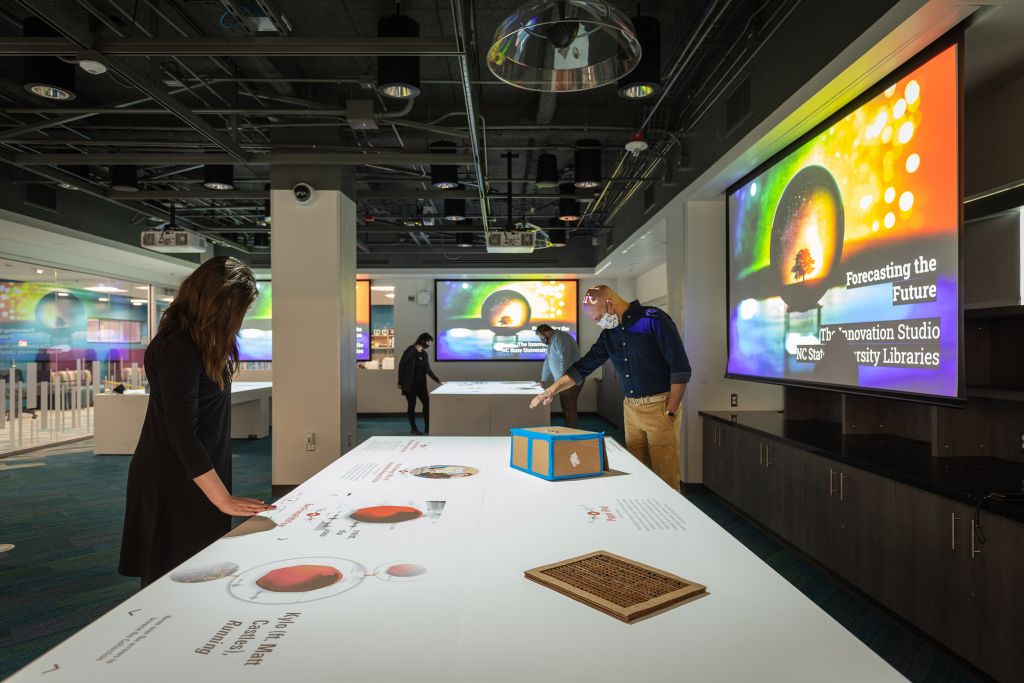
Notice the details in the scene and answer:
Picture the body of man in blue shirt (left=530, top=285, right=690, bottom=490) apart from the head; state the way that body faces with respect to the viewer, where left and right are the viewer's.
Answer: facing the viewer and to the left of the viewer

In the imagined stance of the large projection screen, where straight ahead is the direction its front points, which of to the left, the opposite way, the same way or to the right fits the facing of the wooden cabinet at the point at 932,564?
the same way

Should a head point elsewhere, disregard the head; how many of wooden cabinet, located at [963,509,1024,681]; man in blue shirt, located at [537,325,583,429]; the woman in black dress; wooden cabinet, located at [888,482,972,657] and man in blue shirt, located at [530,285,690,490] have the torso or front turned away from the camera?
0

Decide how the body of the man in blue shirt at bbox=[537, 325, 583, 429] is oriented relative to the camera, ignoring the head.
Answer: to the viewer's left

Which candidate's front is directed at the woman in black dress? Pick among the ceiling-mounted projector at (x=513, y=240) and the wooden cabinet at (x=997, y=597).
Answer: the wooden cabinet

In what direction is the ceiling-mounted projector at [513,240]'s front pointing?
away from the camera

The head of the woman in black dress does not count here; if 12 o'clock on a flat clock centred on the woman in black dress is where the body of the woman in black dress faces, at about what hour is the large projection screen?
The large projection screen is roughly at 12 o'clock from the woman in black dress.

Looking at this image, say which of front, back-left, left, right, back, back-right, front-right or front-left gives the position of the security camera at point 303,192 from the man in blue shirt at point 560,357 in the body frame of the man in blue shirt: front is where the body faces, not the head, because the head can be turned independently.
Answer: front-left

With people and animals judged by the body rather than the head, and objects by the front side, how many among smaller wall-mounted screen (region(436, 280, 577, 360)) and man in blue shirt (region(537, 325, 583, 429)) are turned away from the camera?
0

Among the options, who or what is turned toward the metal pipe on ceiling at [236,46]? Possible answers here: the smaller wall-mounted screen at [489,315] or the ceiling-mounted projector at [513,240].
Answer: the smaller wall-mounted screen

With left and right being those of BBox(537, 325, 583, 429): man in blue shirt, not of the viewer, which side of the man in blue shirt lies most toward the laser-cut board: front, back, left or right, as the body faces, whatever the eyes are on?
left

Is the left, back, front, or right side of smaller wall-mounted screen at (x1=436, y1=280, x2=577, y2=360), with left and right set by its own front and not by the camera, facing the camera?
front

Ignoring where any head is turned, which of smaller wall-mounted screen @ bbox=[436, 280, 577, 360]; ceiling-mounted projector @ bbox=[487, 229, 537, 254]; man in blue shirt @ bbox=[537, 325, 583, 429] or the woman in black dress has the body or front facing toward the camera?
the smaller wall-mounted screen

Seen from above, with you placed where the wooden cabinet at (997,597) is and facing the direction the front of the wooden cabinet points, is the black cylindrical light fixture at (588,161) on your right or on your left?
on your right

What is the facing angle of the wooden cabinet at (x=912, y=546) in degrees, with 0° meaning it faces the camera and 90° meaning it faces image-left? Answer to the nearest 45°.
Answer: approximately 45°

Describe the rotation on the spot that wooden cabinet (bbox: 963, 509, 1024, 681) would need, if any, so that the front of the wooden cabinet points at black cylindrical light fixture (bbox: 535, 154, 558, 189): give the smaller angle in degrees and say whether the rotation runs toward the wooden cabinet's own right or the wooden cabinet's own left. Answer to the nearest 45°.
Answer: approximately 90° to the wooden cabinet's own right

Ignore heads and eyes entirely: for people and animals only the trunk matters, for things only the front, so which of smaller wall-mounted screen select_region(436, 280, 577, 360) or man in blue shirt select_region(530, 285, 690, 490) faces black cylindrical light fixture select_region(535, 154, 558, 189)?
the smaller wall-mounted screen

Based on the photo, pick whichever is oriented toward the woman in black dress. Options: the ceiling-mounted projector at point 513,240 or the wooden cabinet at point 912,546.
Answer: the wooden cabinet

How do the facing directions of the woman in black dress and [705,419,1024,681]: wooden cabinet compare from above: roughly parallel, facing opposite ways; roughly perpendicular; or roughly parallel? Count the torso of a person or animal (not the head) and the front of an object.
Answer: roughly parallel, facing opposite ways

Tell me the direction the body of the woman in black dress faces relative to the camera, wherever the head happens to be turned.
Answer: to the viewer's right
